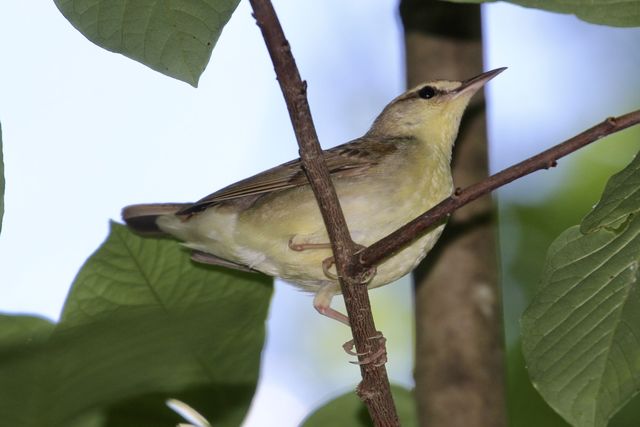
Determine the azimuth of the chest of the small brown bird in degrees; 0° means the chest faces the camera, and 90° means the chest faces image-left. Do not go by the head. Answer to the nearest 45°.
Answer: approximately 270°

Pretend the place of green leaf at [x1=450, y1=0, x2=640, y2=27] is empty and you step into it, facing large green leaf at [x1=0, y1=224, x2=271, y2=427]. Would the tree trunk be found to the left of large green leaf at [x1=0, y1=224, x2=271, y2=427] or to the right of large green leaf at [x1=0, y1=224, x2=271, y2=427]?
right

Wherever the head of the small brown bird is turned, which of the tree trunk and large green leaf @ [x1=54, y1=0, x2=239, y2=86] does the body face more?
the tree trunk

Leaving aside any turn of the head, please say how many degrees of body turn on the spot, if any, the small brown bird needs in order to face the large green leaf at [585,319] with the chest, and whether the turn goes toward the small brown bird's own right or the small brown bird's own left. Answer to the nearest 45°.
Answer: approximately 45° to the small brown bird's own right

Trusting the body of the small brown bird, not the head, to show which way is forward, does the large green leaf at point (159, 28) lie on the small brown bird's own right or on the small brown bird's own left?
on the small brown bird's own right
